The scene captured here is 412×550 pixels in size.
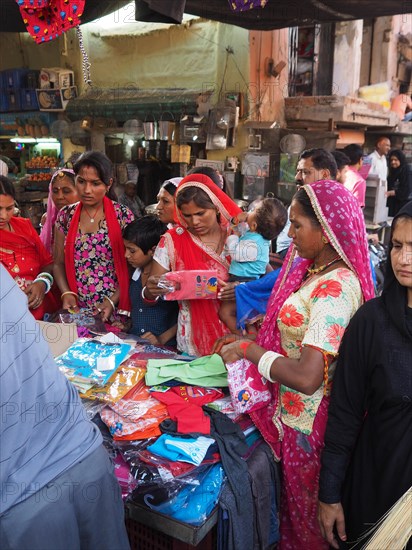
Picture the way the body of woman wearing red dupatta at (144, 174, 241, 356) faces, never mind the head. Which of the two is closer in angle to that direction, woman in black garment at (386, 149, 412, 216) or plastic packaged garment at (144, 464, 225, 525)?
the plastic packaged garment

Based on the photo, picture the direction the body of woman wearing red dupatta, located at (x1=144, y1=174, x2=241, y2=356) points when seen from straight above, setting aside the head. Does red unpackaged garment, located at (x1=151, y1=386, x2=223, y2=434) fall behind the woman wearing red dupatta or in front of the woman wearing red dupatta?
in front

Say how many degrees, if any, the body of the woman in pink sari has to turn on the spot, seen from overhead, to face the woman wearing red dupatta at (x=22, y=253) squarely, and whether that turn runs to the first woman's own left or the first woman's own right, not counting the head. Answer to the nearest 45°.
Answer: approximately 45° to the first woman's own right

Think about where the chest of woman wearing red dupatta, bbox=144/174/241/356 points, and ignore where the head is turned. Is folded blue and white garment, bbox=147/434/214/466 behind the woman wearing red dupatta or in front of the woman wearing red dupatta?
in front

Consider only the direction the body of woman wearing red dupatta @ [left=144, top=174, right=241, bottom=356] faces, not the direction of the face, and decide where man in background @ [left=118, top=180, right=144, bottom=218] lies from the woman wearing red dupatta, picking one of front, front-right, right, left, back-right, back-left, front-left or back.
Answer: back

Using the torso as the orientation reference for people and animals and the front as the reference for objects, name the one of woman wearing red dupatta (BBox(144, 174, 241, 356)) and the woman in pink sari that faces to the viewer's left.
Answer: the woman in pink sari

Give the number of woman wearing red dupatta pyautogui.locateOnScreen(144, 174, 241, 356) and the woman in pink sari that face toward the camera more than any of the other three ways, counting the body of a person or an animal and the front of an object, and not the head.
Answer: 1

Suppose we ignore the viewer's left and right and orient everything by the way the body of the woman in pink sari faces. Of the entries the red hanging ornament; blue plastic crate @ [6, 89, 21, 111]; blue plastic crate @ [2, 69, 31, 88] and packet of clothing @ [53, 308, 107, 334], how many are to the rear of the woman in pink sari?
0

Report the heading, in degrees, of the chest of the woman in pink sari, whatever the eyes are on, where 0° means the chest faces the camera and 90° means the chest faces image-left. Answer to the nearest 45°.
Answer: approximately 90°

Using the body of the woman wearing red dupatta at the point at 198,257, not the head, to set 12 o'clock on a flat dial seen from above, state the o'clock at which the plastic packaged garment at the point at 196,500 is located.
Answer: The plastic packaged garment is roughly at 12 o'clock from the woman wearing red dupatta.

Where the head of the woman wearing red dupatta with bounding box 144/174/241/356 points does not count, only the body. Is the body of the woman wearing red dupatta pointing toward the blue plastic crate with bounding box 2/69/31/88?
no

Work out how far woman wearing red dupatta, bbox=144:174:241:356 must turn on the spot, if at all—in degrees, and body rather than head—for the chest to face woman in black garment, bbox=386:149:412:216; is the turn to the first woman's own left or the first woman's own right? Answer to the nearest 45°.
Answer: approximately 135° to the first woman's own left

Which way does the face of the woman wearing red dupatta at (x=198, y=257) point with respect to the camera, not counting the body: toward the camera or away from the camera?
toward the camera

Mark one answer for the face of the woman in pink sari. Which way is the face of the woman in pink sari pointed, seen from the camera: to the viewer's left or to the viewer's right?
to the viewer's left

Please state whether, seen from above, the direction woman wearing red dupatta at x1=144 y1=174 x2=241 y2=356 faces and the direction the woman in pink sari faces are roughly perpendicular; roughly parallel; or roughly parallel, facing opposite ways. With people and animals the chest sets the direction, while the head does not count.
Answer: roughly perpendicular

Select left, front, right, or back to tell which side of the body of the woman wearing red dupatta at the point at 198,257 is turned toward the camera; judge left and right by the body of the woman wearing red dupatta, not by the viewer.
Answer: front

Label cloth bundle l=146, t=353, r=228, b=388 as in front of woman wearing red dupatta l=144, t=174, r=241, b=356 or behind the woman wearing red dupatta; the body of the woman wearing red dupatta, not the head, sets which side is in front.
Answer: in front
